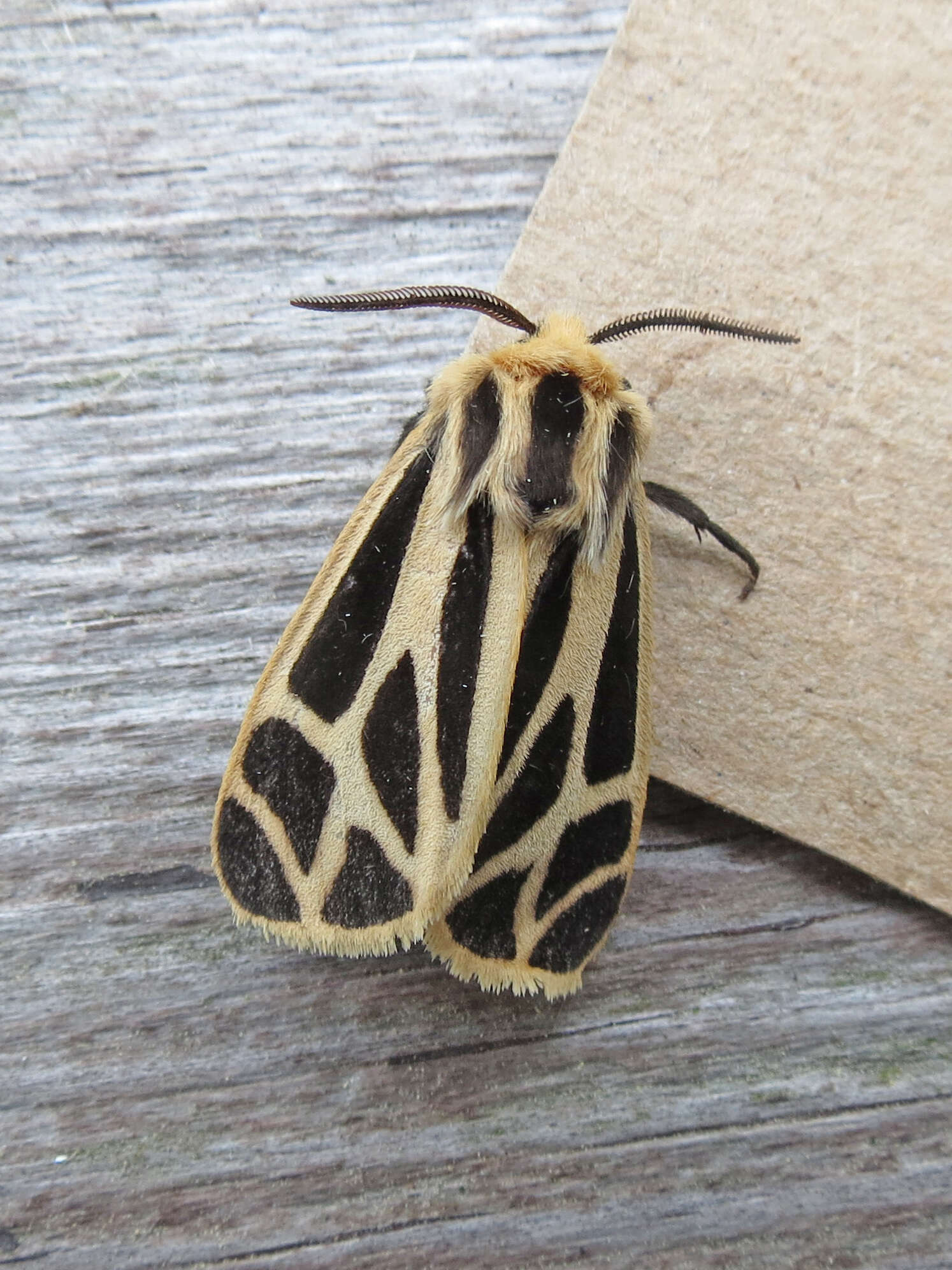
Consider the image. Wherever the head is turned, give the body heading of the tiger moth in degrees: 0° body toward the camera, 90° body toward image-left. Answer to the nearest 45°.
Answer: approximately 180°
